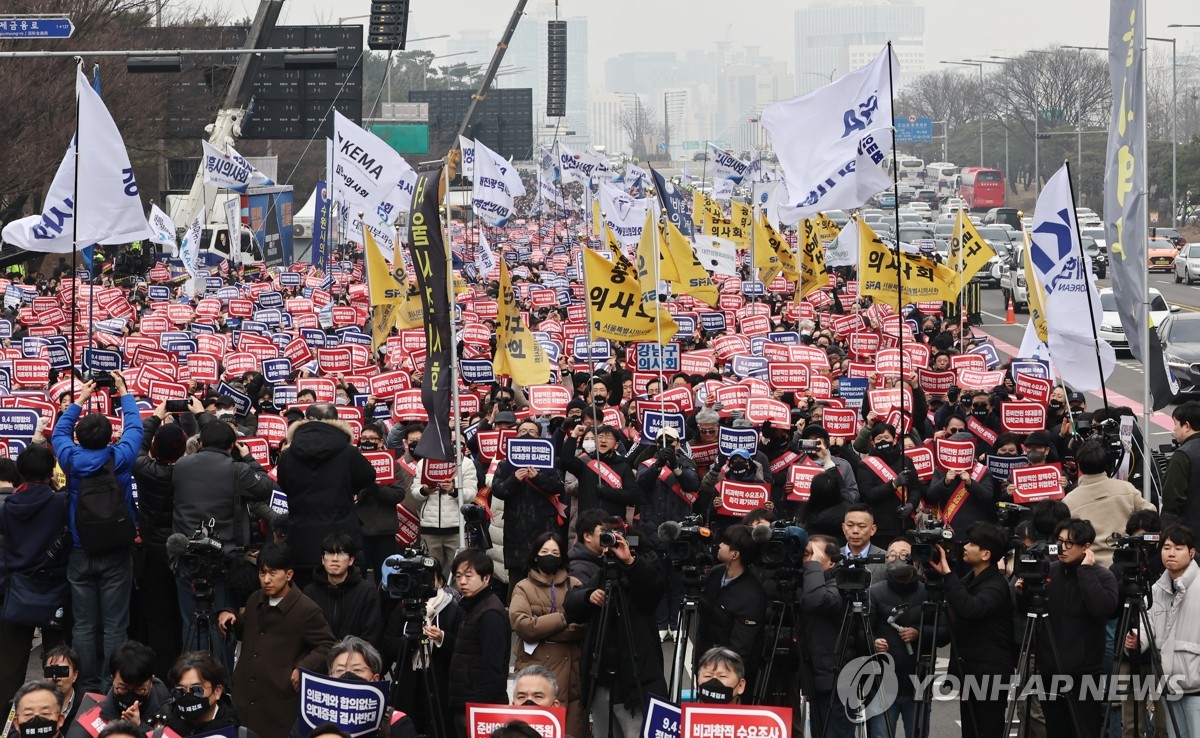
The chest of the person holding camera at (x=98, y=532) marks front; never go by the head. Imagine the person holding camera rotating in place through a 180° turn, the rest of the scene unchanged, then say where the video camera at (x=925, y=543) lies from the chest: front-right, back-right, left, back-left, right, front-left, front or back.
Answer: front-left

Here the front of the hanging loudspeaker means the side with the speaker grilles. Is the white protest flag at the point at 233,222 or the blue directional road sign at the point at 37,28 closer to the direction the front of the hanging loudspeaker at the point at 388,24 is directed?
the white protest flag

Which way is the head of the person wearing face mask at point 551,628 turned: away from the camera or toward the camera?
toward the camera

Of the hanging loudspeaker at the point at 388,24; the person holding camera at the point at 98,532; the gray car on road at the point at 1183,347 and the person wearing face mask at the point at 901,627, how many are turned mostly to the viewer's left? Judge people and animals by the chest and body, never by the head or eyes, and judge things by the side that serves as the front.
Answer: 0

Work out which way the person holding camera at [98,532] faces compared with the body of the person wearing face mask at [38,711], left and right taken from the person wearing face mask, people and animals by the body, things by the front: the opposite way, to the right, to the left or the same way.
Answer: the opposite way

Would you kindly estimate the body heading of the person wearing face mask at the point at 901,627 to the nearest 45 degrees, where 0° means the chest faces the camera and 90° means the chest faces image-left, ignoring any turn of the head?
approximately 0°

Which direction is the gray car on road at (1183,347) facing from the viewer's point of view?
toward the camera

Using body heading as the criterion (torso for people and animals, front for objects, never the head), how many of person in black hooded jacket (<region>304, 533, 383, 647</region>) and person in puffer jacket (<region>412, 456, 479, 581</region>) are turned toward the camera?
2

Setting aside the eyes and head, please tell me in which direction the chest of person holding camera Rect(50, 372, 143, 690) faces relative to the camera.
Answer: away from the camera

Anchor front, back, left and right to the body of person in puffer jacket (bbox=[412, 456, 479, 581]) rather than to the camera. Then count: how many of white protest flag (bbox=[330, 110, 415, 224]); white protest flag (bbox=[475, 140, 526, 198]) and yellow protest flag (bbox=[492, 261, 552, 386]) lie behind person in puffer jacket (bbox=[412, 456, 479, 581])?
3

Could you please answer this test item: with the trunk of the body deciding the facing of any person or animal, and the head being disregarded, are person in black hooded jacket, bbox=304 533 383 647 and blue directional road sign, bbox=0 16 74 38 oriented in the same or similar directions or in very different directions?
same or similar directions

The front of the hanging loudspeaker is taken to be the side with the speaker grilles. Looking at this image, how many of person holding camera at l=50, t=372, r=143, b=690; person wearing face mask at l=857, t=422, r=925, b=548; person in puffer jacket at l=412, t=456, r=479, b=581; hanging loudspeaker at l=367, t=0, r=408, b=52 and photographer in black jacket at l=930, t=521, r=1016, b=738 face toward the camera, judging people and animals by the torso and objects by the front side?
2

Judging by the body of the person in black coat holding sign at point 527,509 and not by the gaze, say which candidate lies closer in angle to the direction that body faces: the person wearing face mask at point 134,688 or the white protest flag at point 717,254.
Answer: the person wearing face mask

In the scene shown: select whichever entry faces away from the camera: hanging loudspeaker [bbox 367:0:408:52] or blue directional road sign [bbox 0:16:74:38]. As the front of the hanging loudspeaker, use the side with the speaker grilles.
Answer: the hanging loudspeaker

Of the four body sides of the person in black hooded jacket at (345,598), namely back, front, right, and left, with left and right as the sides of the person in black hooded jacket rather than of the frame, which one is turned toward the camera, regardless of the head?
front
